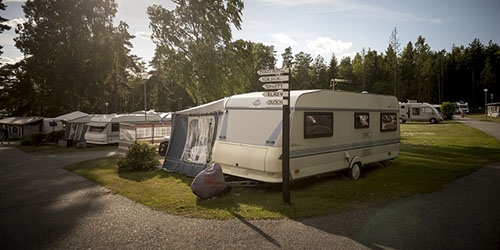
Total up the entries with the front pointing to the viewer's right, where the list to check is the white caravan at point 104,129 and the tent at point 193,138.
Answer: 0

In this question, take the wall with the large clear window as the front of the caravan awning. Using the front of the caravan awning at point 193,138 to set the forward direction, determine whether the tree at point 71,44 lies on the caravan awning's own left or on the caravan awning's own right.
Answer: on the caravan awning's own right

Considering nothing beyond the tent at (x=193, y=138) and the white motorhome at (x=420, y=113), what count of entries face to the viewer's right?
1

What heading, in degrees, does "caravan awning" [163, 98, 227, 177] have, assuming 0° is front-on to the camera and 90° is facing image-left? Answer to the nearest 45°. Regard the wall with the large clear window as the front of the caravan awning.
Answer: approximately 45°

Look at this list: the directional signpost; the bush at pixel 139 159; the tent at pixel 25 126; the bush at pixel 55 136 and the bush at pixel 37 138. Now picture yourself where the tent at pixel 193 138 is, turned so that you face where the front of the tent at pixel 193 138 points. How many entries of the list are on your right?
4

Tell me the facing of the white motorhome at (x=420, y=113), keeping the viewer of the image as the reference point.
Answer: facing to the right of the viewer

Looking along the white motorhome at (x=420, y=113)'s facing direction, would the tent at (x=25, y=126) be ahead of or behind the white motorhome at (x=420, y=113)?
behind

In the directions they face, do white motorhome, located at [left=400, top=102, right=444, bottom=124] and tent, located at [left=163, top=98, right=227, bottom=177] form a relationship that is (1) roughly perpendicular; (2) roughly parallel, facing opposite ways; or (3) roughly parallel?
roughly perpendicular

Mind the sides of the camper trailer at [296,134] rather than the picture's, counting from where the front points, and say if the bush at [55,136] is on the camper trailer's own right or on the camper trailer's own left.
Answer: on the camper trailer's own right

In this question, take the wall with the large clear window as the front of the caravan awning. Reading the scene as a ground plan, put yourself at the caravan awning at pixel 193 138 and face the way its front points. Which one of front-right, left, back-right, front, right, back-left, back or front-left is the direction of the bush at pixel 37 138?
right

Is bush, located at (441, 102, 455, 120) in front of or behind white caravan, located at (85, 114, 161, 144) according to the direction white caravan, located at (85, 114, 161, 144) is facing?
behind

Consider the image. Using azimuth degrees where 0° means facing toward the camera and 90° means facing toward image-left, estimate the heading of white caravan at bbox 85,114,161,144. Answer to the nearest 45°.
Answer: approximately 45°
